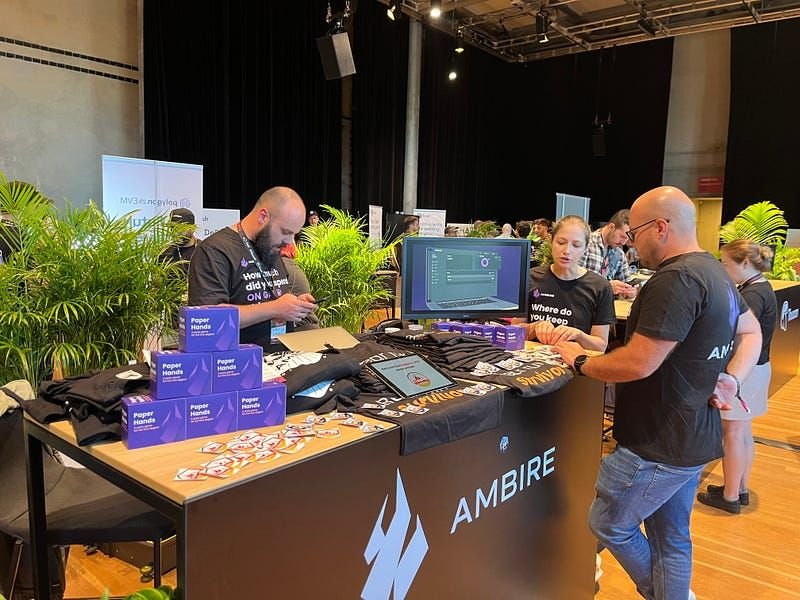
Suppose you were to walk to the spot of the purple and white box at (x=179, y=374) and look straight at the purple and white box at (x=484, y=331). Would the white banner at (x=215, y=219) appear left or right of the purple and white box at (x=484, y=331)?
left

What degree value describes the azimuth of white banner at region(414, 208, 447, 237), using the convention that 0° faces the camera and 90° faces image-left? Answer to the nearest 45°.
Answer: approximately 0°

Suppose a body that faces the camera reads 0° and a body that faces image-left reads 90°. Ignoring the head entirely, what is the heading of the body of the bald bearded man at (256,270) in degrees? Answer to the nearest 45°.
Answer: approximately 315°

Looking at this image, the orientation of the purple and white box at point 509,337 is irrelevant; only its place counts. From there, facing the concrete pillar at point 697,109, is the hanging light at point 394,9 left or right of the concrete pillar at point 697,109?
left

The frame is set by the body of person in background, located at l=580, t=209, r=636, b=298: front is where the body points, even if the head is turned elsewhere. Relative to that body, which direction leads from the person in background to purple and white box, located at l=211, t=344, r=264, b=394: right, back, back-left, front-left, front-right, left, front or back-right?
front-right

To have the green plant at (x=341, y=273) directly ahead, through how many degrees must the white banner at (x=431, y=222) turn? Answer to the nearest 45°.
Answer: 0° — it already faces it

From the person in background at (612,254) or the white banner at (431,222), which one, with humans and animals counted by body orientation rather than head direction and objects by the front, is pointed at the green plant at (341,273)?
the white banner
